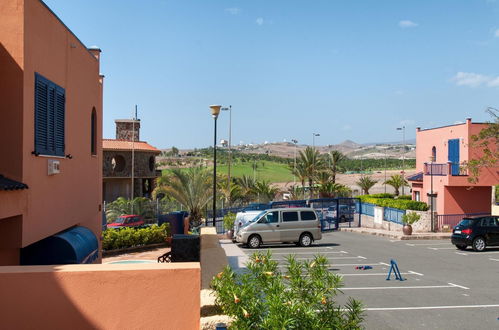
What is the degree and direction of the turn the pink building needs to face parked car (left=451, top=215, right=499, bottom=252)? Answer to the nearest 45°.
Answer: approximately 45° to its left

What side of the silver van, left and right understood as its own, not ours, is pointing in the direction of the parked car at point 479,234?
back

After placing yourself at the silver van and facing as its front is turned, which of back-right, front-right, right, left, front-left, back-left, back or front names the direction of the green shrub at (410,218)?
back-right

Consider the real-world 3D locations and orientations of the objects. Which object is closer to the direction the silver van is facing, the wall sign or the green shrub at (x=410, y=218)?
the wall sign

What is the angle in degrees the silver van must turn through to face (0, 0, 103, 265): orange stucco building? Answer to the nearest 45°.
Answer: approximately 90° to its left

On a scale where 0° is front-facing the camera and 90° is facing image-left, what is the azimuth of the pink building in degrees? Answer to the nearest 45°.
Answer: approximately 45°

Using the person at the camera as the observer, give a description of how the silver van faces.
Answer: facing to the left of the viewer

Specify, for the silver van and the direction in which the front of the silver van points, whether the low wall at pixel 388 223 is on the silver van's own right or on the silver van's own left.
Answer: on the silver van's own right

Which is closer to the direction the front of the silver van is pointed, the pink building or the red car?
the red car
